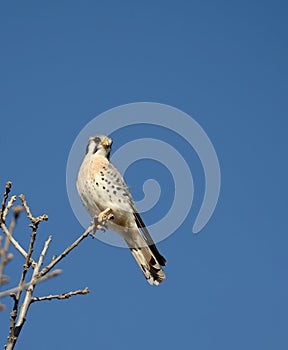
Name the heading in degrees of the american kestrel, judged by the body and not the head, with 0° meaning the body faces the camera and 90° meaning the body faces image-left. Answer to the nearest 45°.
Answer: approximately 45°

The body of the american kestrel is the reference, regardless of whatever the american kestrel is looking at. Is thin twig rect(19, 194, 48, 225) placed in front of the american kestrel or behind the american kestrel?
in front

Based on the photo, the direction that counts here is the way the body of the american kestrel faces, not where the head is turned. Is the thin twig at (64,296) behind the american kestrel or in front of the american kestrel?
in front
